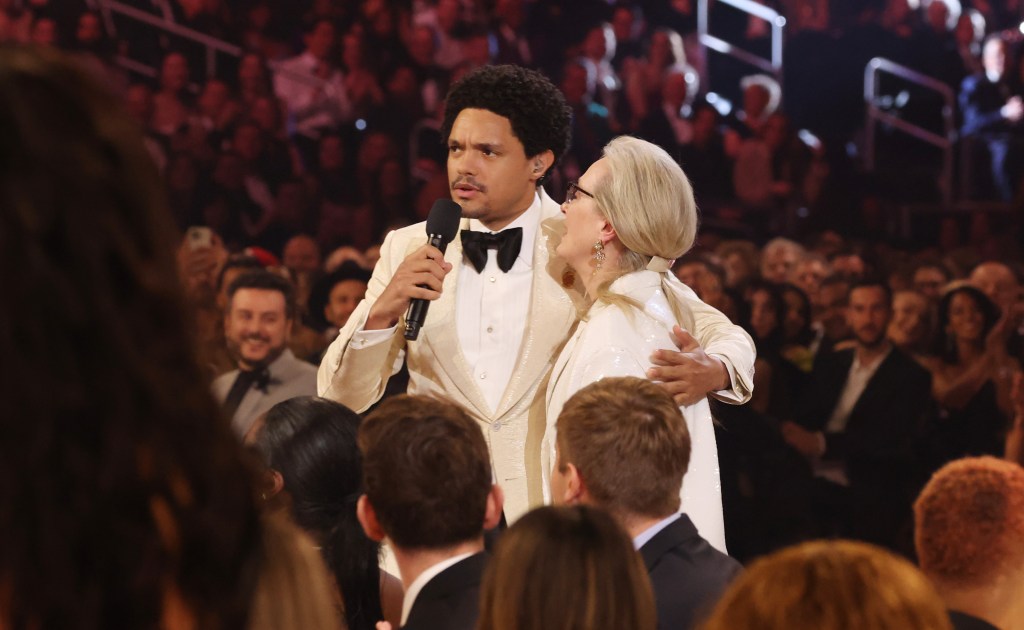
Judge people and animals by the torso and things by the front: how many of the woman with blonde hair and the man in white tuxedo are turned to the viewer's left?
1

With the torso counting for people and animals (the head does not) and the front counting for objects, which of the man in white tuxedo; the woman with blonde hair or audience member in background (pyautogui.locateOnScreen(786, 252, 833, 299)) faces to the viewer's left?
the woman with blonde hair

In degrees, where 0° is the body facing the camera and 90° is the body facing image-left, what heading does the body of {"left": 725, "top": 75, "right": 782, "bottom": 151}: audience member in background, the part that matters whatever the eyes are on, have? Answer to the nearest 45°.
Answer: approximately 45°

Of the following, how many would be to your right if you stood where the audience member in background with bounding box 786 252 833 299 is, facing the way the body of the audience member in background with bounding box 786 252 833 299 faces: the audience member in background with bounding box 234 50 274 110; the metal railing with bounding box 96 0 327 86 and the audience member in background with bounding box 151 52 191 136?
3

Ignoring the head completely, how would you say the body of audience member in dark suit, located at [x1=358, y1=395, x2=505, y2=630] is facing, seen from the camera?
away from the camera

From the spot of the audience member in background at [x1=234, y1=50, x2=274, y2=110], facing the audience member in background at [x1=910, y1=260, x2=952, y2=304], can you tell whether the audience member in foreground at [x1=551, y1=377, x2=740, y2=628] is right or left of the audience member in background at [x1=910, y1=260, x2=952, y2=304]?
right

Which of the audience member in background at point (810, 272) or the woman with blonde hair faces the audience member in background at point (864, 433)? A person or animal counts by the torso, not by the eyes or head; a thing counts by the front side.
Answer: the audience member in background at point (810, 272)

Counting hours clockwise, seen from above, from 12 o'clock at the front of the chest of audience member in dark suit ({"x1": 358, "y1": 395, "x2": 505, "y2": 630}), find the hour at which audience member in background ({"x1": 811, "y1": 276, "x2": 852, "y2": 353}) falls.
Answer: audience member in background ({"x1": 811, "y1": 276, "x2": 852, "y2": 353}) is roughly at 1 o'clock from audience member in dark suit ({"x1": 358, "y1": 395, "x2": 505, "y2": 630}).

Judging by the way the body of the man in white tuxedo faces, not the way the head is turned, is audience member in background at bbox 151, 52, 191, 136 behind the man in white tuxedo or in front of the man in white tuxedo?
behind

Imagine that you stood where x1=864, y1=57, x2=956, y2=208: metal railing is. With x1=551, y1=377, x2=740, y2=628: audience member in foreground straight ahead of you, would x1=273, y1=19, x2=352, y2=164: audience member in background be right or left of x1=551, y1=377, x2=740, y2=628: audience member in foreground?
right

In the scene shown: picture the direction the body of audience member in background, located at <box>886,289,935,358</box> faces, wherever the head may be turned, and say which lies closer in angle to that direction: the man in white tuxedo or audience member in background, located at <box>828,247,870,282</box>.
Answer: the man in white tuxedo

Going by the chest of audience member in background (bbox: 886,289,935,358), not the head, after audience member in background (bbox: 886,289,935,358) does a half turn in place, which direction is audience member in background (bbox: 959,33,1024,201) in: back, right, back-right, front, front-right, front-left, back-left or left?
front-left
